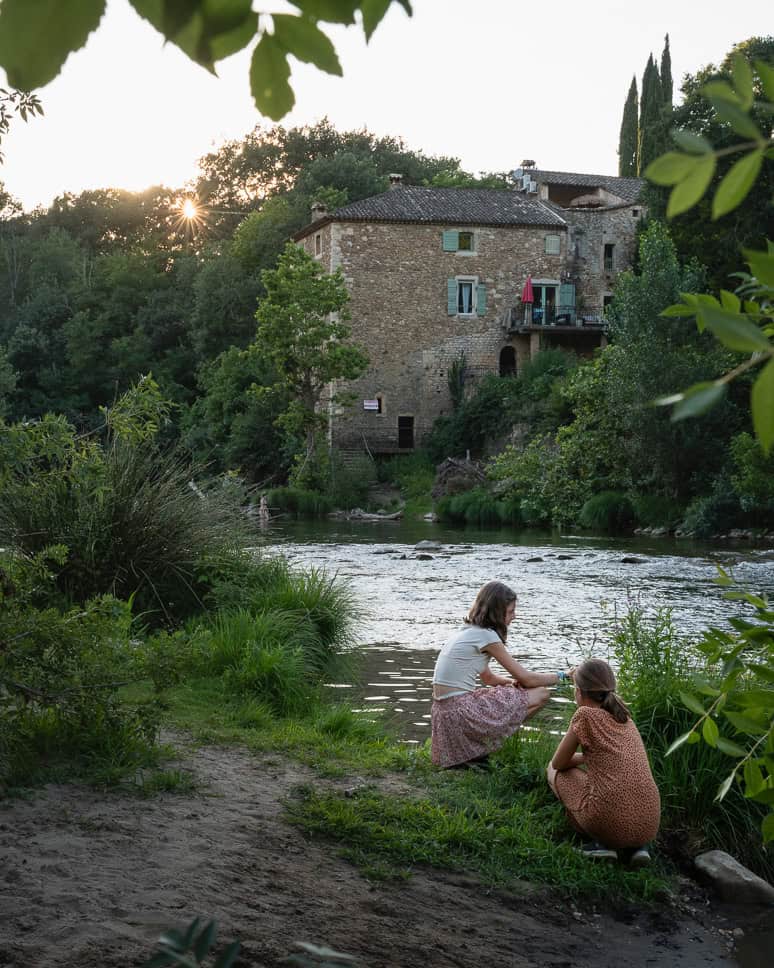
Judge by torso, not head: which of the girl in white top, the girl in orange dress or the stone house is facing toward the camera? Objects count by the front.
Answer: the stone house

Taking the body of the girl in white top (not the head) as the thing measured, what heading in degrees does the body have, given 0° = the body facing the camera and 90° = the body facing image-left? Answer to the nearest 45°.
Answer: approximately 270°

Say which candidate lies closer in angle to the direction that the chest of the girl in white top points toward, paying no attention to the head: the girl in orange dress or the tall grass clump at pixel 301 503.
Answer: the girl in orange dress

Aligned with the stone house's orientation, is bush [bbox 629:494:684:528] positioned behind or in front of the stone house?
in front

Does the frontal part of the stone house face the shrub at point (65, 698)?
yes

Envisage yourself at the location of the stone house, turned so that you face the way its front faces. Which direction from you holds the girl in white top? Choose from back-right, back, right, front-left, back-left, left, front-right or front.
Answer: front

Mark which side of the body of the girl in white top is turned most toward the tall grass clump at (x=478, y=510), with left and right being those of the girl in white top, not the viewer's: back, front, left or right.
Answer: left

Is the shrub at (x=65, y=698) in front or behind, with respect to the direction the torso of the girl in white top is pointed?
behind

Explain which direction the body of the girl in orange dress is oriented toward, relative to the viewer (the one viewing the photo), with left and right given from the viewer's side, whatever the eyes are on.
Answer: facing away from the viewer and to the left of the viewer

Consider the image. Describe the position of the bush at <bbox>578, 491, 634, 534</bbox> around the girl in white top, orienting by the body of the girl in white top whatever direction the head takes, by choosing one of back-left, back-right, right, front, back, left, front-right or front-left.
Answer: left

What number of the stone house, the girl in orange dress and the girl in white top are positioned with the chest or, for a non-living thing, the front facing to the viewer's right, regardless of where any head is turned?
1

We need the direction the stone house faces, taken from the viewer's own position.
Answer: facing the viewer

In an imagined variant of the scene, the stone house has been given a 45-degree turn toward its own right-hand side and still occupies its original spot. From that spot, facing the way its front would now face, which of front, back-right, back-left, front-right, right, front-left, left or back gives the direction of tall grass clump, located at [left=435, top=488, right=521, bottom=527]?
front-left

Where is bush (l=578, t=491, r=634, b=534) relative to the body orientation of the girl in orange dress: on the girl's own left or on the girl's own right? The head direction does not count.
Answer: on the girl's own right

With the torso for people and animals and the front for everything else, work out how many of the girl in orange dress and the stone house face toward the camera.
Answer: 1

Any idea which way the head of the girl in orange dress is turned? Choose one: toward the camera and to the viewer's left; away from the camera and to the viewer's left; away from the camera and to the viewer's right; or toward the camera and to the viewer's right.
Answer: away from the camera and to the viewer's left

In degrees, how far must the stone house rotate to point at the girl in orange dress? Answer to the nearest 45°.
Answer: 0° — it already faces them

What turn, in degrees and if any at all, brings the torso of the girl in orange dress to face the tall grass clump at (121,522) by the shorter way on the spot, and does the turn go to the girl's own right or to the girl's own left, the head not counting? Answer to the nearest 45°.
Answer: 0° — they already face it

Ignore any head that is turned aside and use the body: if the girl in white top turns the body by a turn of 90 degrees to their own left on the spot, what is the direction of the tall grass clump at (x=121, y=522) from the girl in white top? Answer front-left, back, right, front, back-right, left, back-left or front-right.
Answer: front-left

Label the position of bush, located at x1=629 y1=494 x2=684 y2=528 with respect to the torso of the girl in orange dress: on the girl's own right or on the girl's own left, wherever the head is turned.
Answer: on the girl's own right

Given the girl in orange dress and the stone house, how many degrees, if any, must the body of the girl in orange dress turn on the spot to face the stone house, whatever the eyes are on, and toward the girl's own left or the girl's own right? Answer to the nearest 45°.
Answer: approximately 45° to the girl's own right
